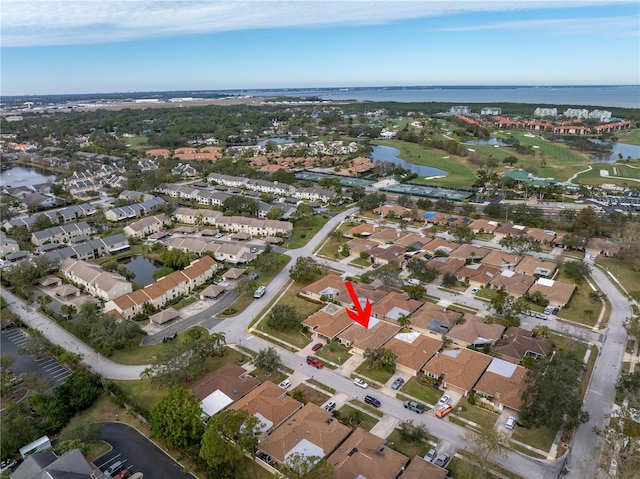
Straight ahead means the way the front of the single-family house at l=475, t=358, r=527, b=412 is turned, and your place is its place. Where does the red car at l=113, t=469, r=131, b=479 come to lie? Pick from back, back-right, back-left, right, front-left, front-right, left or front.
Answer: front

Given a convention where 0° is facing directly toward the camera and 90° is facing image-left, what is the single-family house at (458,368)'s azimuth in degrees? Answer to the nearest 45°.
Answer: approximately 45°

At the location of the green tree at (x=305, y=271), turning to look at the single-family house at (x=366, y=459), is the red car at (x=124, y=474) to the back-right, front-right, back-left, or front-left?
front-right

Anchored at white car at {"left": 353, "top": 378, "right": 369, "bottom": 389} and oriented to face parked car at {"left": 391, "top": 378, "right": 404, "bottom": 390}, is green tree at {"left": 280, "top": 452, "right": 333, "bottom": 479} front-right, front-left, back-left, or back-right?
back-right

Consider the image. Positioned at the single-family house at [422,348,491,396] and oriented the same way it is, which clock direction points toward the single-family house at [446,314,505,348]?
the single-family house at [446,314,505,348] is roughly at 5 o'clock from the single-family house at [422,348,491,396].

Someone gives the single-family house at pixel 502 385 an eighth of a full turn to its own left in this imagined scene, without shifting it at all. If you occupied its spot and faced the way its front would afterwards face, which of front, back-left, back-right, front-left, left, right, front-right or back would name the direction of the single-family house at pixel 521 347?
back

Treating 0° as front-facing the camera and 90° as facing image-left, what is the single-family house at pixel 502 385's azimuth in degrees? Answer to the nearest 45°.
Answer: approximately 45°

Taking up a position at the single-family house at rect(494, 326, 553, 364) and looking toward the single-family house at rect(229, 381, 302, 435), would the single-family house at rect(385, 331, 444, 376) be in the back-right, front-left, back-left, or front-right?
front-right

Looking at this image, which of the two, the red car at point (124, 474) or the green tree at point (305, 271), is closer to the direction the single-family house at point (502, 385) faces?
the red car

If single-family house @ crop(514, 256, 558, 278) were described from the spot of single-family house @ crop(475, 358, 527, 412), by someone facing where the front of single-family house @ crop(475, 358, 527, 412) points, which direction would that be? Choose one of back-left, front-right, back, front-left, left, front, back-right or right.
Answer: back-right

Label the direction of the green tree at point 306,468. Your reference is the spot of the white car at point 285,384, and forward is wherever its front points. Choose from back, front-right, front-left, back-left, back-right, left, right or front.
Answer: front-left
